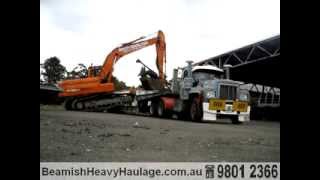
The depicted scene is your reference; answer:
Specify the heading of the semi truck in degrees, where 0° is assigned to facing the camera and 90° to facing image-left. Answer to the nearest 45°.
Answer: approximately 315°
